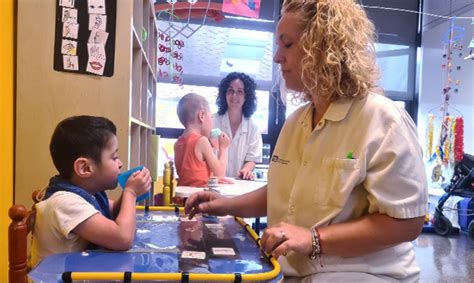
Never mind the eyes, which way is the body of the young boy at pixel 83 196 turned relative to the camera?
to the viewer's right

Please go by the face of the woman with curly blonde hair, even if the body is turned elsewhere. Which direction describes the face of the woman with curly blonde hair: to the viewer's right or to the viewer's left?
to the viewer's left

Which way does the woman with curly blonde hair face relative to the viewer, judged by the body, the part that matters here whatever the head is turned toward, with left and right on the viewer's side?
facing the viewer and to the left of the viewer

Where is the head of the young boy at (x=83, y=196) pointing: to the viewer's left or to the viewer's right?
to the viewer's right

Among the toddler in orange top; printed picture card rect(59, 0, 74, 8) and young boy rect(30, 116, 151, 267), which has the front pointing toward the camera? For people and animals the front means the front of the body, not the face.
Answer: the printed picture card

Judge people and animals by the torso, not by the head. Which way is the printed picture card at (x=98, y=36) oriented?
toward the camera

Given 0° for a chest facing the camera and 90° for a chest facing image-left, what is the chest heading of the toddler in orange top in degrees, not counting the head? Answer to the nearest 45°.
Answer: approximately 225°

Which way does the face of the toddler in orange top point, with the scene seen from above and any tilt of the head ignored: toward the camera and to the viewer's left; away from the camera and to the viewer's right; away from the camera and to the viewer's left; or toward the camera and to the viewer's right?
away from the camera and to the viewer's right

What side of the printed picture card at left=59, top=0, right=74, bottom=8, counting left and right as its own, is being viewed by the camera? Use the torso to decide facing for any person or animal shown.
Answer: front

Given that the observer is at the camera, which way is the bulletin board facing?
facing the viewer
